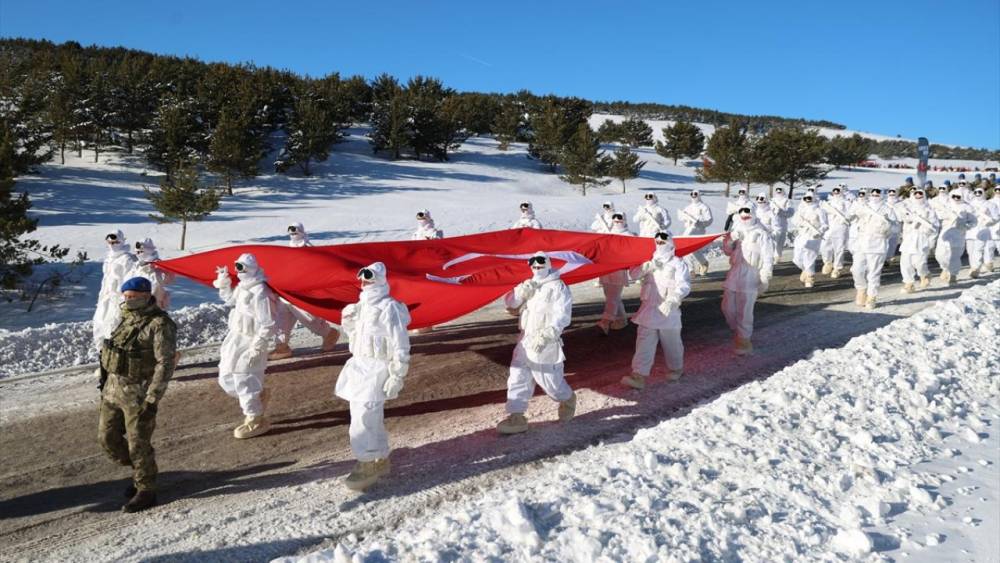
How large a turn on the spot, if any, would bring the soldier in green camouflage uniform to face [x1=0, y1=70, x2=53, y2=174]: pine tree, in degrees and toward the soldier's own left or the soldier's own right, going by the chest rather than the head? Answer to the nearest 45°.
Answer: approximately 135° to the soldier's own right

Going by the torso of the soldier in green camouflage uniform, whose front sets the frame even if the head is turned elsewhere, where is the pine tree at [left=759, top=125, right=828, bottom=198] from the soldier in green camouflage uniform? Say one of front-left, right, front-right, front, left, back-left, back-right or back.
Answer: back

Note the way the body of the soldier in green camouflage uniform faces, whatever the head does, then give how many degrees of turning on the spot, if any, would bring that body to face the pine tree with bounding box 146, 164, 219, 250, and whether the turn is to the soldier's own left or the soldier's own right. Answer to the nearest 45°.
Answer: approximately 135° to the soldier's own right

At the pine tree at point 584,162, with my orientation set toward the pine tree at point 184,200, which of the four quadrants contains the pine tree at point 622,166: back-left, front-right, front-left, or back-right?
back-left

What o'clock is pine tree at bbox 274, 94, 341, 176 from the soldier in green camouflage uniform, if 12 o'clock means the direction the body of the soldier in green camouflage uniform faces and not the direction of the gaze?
The pine tree is roughly at 5 o'clock from the soldier in green camouflage uniform.

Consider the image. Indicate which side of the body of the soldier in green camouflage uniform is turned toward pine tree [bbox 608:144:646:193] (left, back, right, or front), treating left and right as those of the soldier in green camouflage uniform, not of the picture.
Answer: back

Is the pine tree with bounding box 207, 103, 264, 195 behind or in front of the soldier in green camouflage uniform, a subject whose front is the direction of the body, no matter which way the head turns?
behind

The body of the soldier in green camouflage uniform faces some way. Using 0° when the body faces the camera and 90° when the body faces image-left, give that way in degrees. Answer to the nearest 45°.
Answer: approximately 45°

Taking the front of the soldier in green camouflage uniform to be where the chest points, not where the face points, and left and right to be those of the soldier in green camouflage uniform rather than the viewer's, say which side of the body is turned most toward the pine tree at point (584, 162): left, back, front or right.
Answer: back

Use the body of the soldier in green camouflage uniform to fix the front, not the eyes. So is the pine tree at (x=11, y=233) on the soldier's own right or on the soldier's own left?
on the soldier's own right

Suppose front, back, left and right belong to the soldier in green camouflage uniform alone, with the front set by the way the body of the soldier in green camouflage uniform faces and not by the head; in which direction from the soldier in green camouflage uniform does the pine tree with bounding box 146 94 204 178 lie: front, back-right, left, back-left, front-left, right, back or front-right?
back-right

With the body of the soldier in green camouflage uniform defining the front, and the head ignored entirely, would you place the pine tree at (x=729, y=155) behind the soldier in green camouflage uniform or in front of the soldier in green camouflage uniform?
behind
